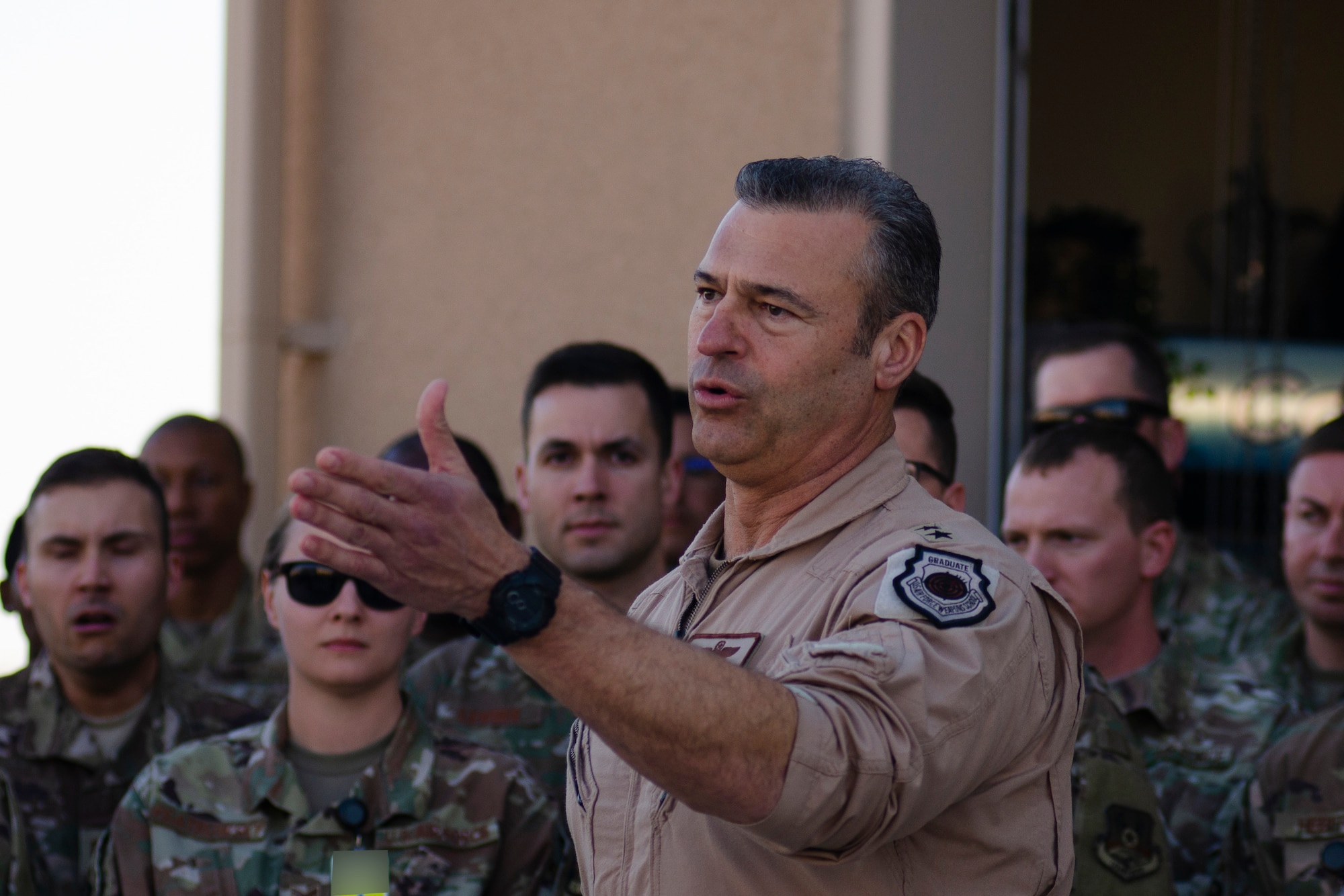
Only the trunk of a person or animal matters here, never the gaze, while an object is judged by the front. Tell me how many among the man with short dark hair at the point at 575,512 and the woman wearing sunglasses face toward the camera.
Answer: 2

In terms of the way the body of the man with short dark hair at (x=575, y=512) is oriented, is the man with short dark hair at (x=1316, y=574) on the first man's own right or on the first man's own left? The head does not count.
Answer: on the first man's own left

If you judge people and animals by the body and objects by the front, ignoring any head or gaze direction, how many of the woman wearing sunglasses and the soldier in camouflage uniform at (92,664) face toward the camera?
2

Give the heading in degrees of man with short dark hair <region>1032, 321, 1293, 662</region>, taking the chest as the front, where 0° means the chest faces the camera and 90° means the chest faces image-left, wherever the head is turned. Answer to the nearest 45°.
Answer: approximately 45°

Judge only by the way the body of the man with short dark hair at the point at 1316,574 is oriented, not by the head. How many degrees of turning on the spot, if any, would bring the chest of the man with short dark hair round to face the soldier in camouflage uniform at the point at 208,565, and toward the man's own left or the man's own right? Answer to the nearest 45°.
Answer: approximately 45° to the man's own right

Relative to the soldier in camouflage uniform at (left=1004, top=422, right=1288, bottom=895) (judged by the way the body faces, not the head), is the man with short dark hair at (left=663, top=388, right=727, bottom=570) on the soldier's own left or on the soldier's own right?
on the soldier's own right
